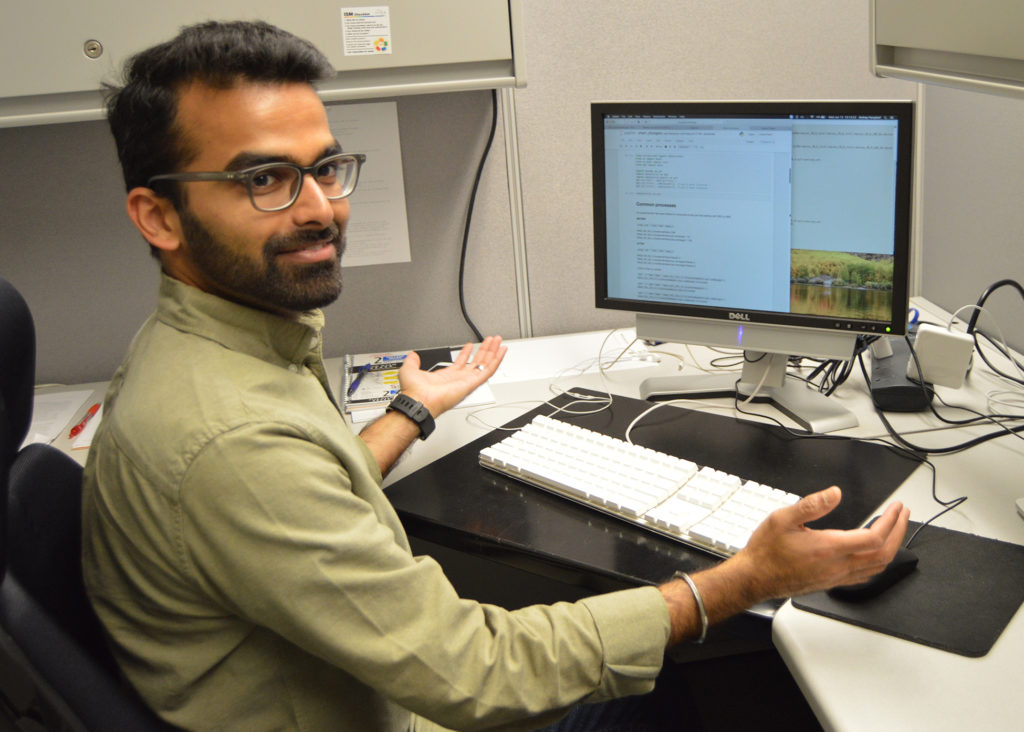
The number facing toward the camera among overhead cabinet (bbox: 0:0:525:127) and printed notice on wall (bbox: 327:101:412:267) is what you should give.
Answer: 2

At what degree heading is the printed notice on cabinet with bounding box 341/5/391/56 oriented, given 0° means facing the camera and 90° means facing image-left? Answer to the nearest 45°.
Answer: approximately 0°

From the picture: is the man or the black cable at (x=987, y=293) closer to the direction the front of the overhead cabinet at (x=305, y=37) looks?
the man

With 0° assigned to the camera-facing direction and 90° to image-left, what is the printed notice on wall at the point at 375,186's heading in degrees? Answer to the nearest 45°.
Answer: approximately 0°

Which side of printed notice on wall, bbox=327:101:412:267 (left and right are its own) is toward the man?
front

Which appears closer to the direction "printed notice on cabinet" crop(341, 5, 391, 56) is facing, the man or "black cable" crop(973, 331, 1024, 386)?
the man

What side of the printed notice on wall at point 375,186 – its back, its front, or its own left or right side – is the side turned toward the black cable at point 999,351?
left

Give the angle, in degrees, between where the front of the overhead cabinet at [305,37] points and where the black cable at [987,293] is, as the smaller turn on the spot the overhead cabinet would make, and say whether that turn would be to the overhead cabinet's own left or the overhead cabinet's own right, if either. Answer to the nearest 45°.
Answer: approximately 90° to the overhead cabinet's own left

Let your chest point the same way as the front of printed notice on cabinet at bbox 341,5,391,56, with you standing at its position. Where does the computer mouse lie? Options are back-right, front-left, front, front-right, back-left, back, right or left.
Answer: front-left

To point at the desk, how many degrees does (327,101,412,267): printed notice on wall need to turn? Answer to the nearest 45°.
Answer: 0° — it already faces it

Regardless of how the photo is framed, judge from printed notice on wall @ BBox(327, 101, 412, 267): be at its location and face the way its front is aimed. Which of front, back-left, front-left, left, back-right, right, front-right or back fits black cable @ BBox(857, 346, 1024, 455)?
front-left
